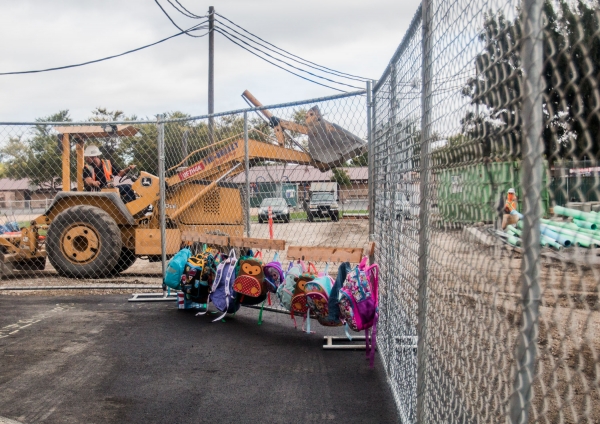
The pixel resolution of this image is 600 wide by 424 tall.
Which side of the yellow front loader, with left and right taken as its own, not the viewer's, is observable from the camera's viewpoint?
right

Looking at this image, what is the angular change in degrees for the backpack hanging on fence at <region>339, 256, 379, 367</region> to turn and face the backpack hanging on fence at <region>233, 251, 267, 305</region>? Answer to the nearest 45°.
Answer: approximately 90° to its right
